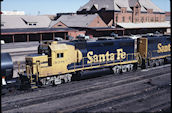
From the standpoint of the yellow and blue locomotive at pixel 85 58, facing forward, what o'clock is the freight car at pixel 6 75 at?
The freight car is roughly at 12 o'clock from the yellow and blue locomotive.

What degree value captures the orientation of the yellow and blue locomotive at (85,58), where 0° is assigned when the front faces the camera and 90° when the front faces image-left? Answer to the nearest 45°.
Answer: approximately 45°

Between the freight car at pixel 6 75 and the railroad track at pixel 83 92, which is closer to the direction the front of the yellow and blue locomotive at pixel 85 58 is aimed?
the freight car
